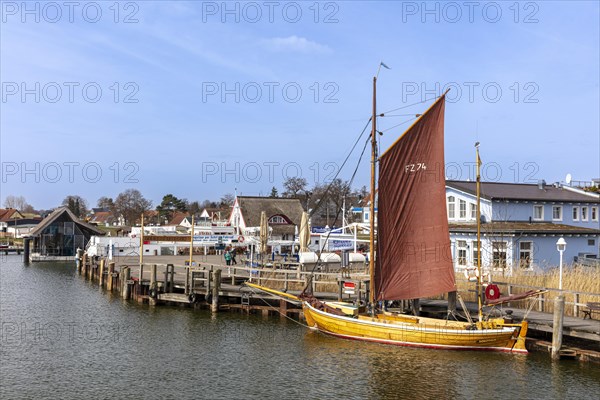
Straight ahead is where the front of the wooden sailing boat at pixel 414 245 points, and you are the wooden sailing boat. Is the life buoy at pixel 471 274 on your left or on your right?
on your right

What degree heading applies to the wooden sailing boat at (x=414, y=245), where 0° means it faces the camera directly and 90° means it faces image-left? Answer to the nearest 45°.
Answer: approximately 90°
